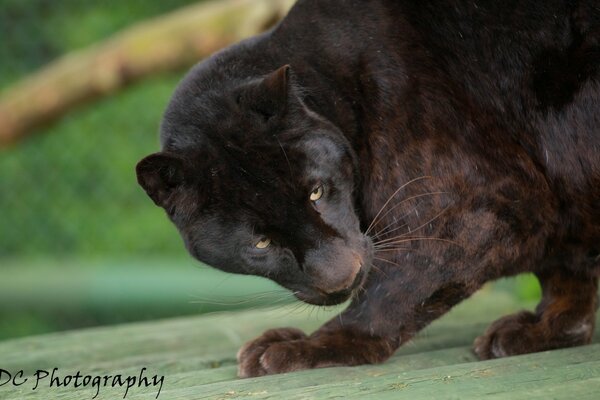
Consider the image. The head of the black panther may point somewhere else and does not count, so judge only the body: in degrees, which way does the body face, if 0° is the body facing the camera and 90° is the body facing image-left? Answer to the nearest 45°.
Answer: approximately 90°

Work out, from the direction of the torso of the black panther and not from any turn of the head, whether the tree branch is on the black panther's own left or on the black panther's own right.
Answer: on the black panther's own right
